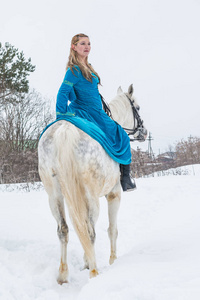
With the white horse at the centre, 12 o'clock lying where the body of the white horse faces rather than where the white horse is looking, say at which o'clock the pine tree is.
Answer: The pine tree is roughly at 10 o'clock from the white horse.

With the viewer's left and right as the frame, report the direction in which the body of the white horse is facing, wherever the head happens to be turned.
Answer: facing away from the viewer and to the right of the viewer

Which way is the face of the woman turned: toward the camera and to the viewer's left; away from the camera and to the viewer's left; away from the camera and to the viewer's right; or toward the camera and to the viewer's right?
toward the camera and to the viewer's right
